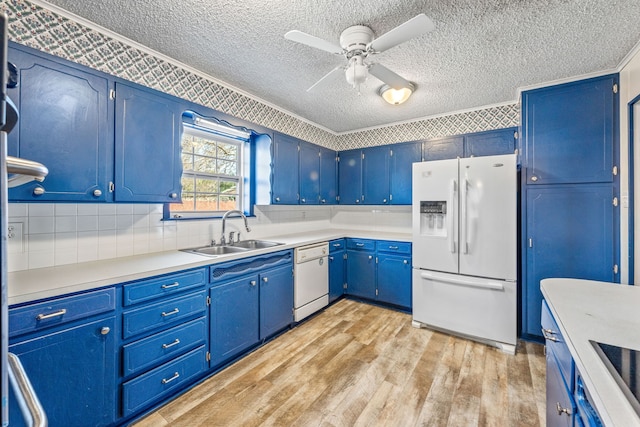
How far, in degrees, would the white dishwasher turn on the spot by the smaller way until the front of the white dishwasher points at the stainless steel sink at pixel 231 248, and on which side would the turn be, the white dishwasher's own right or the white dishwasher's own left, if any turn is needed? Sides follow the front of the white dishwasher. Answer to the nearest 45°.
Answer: approximately 135° to the white dishwasher's own right

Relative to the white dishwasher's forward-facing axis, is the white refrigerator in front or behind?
in front

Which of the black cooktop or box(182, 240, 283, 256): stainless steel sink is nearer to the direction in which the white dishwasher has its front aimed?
the black cooktop

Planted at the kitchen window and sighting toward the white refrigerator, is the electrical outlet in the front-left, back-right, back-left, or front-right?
back-right

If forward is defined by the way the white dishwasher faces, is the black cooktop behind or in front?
in front

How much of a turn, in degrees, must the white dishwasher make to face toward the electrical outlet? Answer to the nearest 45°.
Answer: approximately 90° to its right

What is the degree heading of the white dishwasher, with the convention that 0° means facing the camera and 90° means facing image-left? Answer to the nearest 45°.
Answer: approximately 315°

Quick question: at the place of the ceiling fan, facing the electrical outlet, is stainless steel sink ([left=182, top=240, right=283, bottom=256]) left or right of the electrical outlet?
right

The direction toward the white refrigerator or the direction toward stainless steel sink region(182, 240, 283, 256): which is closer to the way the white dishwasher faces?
the white refrigerator
